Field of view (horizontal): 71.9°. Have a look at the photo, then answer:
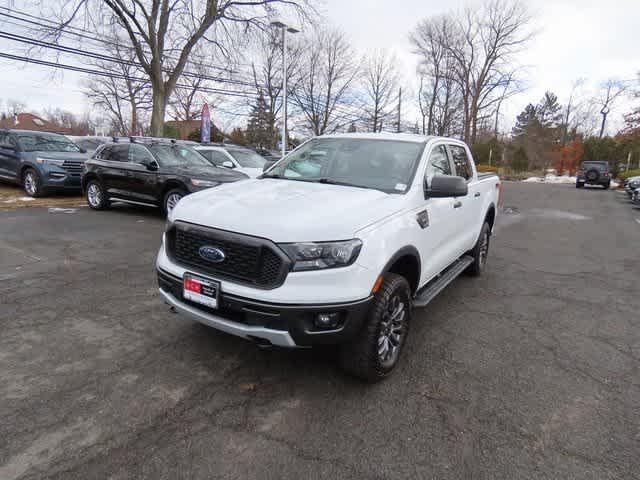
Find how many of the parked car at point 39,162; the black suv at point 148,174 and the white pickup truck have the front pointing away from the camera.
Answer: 0

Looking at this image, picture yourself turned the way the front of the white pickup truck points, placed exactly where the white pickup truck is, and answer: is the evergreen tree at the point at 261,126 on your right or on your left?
on your right

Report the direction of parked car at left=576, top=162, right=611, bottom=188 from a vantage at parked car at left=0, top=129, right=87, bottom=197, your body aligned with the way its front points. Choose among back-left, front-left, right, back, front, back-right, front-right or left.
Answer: front-left

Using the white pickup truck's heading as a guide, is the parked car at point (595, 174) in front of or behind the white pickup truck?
behind

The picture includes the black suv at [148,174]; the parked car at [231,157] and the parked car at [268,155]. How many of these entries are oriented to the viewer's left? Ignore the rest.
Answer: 0

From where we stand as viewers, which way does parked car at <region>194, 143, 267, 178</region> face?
facing the viewer and to the right of the viewer

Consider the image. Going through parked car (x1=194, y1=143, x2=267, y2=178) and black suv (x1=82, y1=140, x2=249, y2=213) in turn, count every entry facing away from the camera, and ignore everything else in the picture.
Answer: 0

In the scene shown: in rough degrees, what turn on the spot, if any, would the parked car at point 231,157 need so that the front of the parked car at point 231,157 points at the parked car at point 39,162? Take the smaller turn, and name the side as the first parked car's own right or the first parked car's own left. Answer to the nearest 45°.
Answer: approximately 135° to the first parked car's own right

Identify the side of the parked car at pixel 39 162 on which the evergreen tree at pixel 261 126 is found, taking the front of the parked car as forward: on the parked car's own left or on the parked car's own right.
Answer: on the parked car's own left

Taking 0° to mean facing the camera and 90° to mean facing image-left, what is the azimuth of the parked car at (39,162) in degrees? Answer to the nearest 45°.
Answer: approximately 315°

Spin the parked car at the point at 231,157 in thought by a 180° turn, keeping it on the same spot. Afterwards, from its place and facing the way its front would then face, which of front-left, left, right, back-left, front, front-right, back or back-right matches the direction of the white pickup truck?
back-left

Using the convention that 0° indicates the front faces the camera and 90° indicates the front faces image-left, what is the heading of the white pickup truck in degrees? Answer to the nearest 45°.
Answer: approximately 45°
